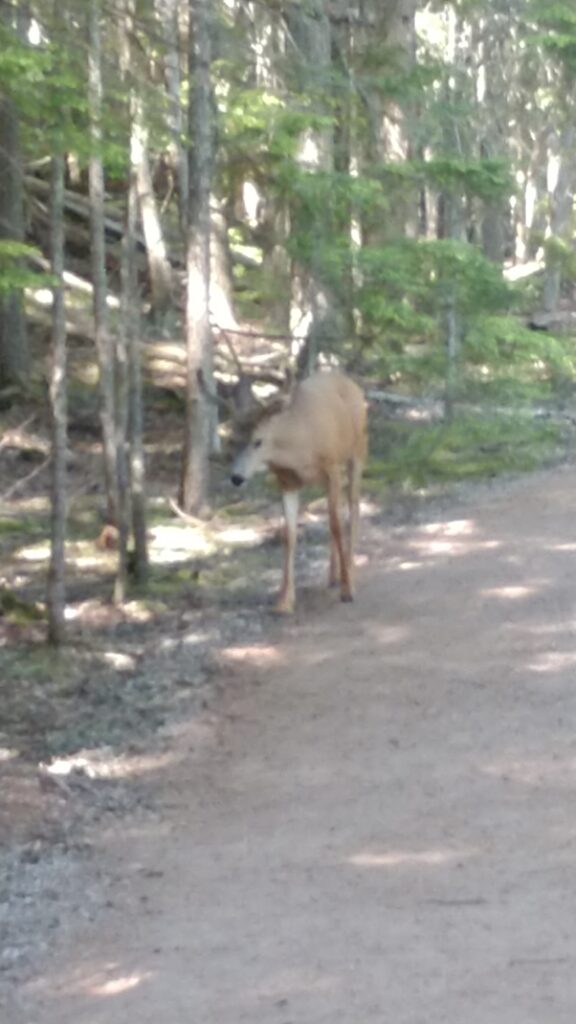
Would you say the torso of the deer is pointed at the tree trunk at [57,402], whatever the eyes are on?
yes

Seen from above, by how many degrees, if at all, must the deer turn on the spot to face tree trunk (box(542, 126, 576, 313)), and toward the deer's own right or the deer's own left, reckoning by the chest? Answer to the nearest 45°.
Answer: approximately 135° to the deer's own right

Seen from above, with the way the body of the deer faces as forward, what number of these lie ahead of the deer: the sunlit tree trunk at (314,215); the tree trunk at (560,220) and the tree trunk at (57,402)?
1

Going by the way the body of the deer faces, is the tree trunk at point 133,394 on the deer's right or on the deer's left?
on the deer's right

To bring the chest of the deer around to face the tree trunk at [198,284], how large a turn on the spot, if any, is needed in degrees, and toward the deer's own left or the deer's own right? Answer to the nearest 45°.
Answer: approximately 135° to the deer's own right

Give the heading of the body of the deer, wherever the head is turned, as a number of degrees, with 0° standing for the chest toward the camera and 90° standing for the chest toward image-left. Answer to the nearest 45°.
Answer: approximately 45°

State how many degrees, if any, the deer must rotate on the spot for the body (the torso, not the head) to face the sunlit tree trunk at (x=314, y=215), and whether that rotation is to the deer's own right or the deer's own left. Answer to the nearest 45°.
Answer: approximately 135° to the deer's own right

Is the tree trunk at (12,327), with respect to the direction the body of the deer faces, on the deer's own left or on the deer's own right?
on the deer's own right

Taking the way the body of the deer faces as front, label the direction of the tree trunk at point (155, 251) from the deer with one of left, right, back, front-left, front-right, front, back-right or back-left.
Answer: back-right
